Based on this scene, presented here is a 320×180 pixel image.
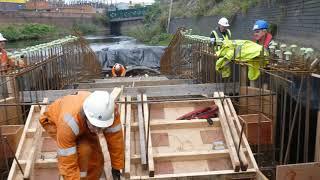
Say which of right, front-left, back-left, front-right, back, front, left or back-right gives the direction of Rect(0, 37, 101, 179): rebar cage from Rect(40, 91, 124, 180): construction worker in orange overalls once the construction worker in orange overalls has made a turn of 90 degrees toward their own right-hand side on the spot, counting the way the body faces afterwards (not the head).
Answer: back-right

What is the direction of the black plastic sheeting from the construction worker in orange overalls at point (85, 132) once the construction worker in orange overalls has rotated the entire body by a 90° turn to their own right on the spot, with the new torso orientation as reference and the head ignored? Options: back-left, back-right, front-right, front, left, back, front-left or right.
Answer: back-right

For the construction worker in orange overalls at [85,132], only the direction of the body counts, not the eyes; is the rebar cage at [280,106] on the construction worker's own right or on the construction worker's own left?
on the construction worker's own left

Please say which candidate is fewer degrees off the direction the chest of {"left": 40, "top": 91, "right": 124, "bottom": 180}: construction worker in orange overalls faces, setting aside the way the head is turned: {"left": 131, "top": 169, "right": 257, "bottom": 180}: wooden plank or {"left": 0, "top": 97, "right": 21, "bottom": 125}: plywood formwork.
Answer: the wooden plank

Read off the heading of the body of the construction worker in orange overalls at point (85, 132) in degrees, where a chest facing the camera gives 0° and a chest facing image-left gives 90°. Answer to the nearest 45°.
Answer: approximately 315°
